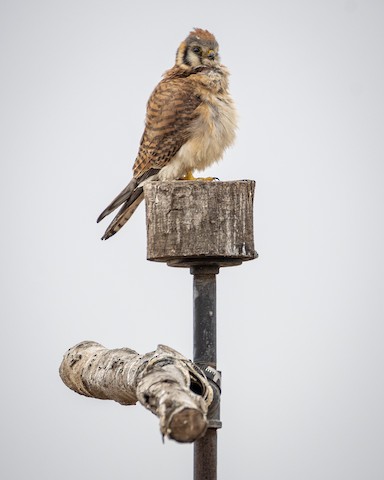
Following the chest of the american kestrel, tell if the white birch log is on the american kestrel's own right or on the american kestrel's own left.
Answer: on the american kestrel's own right

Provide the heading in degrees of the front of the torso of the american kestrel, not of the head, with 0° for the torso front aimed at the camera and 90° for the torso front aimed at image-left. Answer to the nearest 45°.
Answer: approximately 315°
